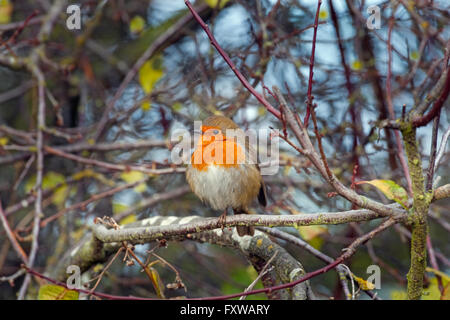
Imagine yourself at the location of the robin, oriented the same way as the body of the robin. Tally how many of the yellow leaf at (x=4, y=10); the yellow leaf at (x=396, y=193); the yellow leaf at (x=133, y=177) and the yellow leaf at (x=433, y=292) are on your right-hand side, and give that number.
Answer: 2

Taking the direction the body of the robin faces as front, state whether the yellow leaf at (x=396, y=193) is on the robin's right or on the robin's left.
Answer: on the robin's left

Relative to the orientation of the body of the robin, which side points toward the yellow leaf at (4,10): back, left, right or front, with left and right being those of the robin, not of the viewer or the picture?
right

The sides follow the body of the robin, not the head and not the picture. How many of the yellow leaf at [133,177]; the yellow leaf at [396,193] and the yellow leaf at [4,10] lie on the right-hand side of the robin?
2

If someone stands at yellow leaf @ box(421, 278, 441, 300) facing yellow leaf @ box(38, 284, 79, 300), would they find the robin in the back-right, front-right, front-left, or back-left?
front-right

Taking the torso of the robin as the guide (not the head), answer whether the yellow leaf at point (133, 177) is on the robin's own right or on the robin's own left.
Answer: on the robin's own right

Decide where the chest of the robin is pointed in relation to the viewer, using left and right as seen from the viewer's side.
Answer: facing the viewer and to the left of the viewer

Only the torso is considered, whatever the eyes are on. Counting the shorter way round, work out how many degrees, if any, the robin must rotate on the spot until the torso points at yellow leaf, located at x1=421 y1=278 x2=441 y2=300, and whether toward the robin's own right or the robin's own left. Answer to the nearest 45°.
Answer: approximately 90° to the robin's own left
